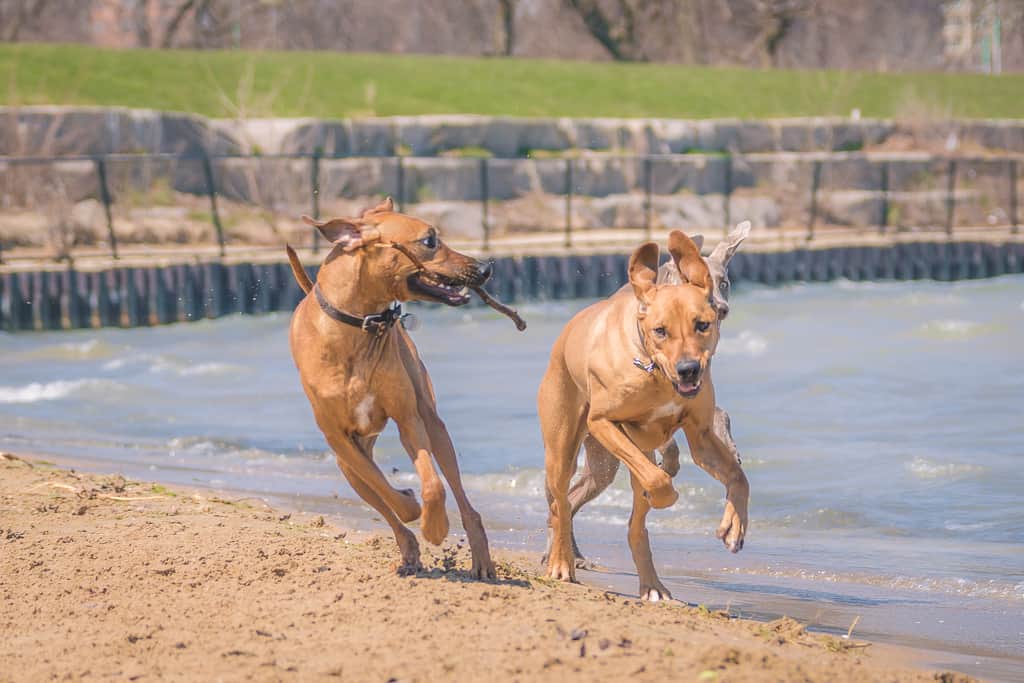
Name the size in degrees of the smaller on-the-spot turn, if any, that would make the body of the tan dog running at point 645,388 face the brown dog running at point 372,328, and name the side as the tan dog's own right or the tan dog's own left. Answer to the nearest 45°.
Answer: approximately 135° to the tan dog's own right

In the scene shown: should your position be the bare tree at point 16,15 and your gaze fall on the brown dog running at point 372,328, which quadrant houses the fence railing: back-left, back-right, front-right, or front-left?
front-left

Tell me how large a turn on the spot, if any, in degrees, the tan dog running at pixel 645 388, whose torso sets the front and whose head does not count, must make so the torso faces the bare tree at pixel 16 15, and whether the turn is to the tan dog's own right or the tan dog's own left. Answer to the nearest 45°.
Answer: approximately 180°

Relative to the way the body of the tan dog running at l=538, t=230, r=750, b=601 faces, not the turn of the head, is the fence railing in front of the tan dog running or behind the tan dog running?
behind

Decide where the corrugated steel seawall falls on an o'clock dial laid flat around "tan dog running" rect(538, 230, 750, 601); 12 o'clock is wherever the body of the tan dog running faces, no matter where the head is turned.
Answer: The corrugated steel seawall is roughly at 7 o'clock from the tan dog running.

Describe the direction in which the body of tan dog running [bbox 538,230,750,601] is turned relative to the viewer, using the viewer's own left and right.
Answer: facing the viewer and to the right of the viewer

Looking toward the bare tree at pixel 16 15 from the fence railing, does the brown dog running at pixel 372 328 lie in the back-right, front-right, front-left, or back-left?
back-left
